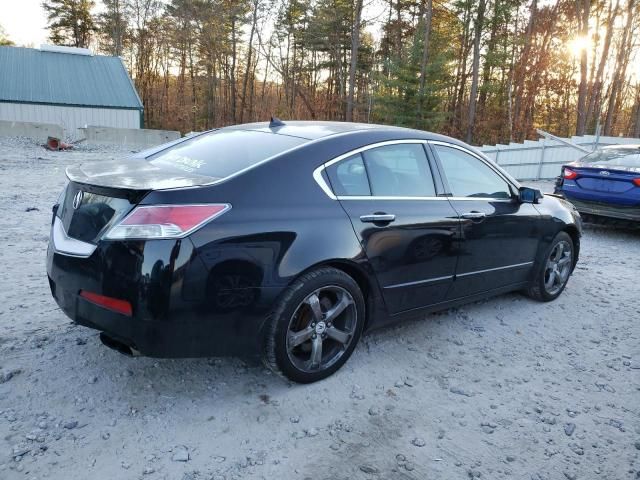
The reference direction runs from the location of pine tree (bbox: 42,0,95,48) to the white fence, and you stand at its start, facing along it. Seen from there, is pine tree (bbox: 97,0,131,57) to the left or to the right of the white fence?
left

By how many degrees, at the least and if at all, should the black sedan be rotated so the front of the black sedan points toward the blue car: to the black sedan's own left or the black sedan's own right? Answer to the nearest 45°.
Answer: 0° — it already faces it

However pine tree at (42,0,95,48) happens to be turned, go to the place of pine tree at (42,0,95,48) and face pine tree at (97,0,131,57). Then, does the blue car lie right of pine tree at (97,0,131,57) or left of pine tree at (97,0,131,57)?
right

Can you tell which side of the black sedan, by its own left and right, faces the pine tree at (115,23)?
left

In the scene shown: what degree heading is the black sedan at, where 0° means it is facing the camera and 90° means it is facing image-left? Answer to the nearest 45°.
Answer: approximately 225°

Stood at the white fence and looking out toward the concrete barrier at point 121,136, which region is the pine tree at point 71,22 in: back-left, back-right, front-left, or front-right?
front-right

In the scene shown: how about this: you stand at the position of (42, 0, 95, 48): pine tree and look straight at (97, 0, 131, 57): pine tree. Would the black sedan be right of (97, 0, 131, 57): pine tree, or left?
right

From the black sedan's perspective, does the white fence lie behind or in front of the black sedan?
in front

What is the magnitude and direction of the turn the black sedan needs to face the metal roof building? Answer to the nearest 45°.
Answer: approximately 90° to its left

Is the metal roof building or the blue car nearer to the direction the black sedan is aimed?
the blue car

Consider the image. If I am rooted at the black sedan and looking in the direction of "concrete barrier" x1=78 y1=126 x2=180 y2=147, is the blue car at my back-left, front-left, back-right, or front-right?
front-right

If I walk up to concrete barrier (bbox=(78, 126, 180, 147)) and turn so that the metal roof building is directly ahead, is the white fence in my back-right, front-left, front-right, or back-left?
back-right

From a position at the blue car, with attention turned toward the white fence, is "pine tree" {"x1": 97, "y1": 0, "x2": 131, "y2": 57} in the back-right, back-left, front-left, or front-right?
front-left

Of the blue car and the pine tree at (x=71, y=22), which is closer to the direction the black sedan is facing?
the blue car

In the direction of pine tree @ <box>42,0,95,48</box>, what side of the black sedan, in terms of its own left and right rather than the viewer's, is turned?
left
